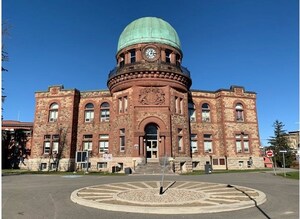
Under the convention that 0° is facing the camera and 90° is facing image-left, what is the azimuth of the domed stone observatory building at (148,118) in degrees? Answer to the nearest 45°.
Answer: approximately 0°
